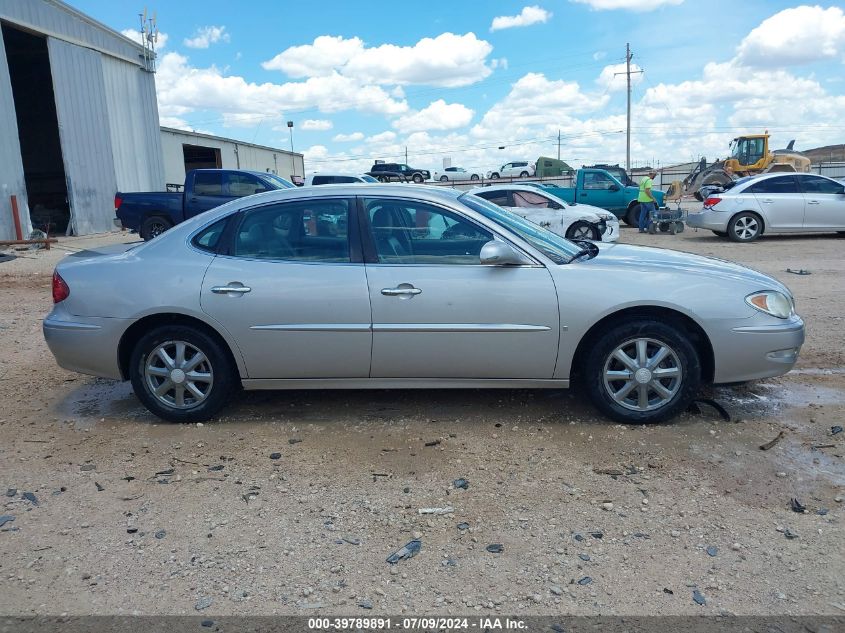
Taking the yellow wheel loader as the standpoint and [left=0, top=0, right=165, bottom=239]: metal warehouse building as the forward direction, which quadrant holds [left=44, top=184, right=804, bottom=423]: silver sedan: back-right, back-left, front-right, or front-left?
front-left

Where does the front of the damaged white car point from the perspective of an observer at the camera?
facing to the right of the viewer

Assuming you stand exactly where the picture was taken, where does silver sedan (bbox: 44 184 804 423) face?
facing to the right of the viewer

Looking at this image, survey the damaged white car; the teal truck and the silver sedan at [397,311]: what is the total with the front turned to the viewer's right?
3

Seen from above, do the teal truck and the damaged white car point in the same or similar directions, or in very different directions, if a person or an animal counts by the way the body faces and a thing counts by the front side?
same or similar directions

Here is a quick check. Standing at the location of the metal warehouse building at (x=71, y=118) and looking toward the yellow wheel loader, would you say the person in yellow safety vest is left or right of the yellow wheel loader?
right

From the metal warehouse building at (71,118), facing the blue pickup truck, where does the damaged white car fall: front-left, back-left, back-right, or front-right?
front-left

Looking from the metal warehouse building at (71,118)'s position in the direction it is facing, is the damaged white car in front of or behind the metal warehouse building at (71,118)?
in front

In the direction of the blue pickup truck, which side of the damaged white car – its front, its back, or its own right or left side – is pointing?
back

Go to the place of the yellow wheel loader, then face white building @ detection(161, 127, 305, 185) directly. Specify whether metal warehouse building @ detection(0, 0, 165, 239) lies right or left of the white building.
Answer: left

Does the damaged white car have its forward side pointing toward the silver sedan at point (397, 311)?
no

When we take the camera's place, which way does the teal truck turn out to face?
facing to the right of the viewer

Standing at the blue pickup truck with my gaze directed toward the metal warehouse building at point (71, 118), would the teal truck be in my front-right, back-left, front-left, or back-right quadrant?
back-right

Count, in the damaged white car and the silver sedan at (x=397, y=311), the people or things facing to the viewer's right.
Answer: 2

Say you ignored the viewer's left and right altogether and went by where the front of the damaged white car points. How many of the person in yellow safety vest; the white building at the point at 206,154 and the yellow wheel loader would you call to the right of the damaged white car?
0

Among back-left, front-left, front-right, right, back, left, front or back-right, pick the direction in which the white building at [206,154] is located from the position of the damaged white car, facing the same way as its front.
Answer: back-left
